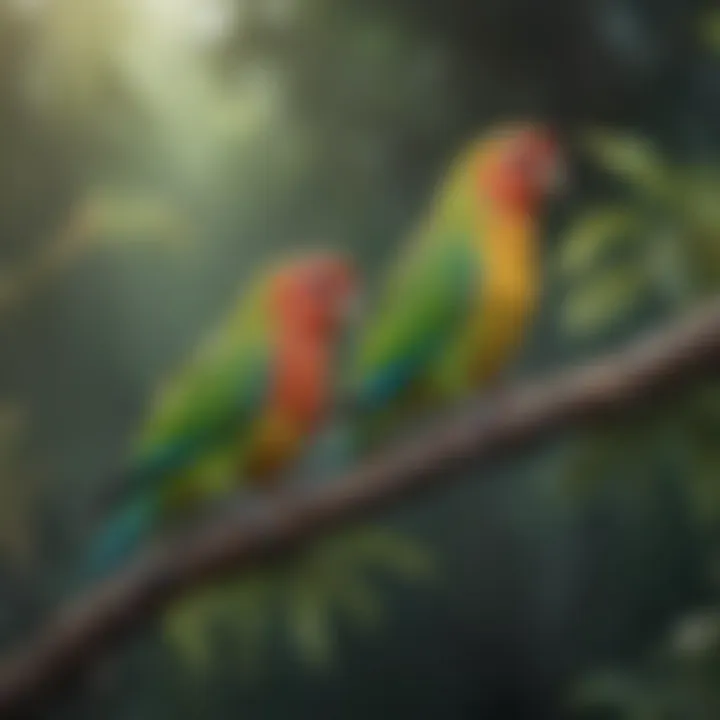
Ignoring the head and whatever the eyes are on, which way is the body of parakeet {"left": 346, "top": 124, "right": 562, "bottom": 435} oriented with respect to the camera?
to the viewer's right

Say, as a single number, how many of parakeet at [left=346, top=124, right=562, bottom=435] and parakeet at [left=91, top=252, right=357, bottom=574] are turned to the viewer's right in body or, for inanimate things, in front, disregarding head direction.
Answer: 2

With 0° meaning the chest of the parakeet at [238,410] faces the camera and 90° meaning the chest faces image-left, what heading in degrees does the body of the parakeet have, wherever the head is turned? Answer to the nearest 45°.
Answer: approximately 270°
